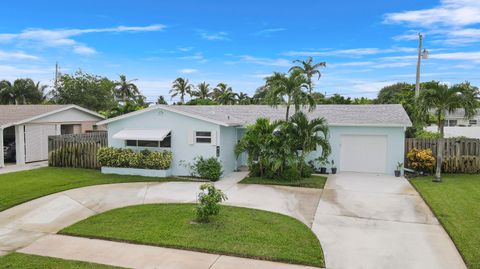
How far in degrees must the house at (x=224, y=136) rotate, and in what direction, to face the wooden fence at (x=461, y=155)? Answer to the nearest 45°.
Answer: approximately 90° to its left

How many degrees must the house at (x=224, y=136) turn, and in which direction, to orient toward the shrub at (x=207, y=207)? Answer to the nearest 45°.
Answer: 0° — it already faces it

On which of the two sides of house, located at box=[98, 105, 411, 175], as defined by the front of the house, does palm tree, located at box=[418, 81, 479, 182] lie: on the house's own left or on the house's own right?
on the house's own left

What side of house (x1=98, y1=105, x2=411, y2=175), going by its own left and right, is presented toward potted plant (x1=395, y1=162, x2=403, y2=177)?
left

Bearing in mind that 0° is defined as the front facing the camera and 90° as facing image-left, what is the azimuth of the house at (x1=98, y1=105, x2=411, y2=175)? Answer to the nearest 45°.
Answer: approximately 0°

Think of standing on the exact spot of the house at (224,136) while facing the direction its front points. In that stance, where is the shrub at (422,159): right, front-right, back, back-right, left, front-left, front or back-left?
left

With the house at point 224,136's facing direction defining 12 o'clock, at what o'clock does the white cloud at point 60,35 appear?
The white cloud is roughly at 4 o'clock from the house.

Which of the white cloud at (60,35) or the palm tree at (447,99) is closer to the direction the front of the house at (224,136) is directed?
the palm tree

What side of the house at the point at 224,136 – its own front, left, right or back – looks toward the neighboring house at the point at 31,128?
right
